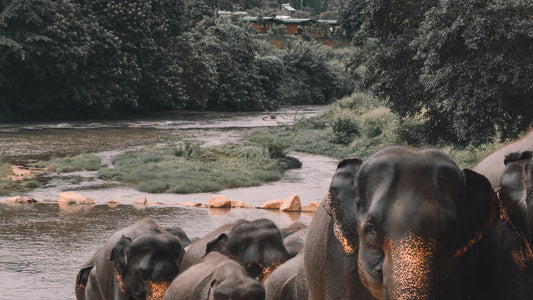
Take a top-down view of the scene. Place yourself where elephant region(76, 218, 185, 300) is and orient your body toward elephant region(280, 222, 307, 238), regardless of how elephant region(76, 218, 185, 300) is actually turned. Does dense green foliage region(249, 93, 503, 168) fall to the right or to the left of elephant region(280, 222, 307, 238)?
left

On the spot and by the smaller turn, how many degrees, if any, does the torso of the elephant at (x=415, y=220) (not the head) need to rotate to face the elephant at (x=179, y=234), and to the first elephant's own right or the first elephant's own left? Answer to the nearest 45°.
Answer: approximately 180°

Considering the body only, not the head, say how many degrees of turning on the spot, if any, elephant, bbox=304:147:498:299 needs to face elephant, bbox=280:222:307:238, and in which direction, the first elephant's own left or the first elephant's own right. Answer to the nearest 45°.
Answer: approximately 135° to the first elephant's own left

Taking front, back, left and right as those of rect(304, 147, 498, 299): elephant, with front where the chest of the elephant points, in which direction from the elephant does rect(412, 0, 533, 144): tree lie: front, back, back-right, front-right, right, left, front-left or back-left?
back-left

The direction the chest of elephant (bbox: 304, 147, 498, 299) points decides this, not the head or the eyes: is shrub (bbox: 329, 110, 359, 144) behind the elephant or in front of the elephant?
behind

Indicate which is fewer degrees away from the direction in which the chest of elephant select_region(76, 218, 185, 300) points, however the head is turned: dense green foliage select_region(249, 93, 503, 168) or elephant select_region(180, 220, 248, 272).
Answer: the elephant

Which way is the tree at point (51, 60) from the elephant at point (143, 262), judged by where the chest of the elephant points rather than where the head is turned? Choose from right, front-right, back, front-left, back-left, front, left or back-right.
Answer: back-left

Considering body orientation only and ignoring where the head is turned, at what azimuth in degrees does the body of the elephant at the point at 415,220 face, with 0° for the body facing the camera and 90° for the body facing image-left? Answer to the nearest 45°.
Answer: approximately 315°

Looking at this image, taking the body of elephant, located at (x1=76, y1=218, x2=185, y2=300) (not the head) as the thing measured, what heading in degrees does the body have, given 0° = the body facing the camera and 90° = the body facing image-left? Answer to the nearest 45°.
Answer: approximately 315°
